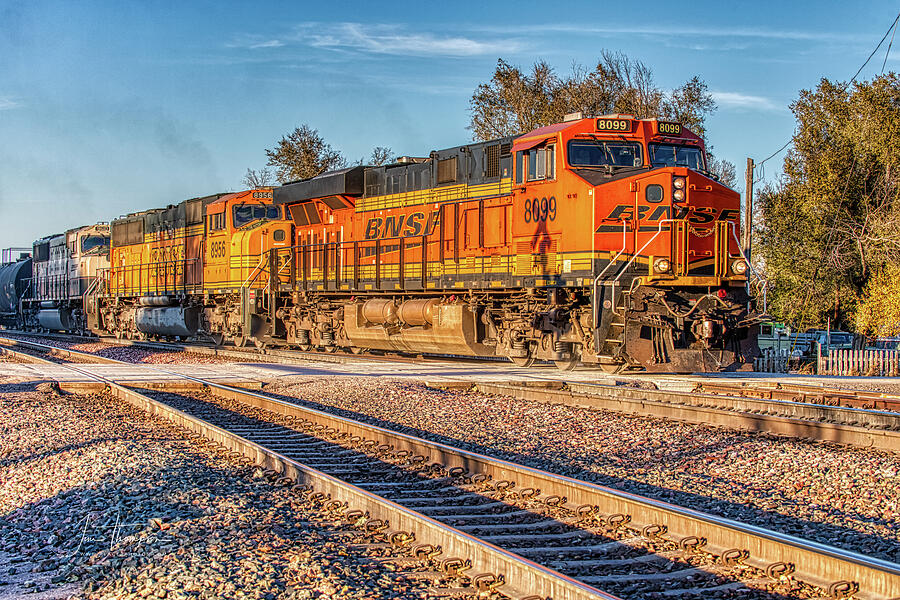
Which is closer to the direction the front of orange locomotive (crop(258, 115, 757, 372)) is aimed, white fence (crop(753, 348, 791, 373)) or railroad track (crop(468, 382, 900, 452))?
the railroad track

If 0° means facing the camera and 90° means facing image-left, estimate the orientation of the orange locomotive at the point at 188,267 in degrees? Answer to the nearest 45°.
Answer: approximately 315°

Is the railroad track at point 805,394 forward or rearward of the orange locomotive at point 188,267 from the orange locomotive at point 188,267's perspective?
forward

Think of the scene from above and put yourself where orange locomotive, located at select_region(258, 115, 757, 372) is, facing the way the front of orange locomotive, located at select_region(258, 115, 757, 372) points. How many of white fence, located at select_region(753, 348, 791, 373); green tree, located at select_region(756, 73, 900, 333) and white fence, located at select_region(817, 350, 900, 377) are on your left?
3

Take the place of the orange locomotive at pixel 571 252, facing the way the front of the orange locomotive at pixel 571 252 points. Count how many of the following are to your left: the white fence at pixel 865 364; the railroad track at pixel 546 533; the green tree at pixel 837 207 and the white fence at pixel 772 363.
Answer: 3

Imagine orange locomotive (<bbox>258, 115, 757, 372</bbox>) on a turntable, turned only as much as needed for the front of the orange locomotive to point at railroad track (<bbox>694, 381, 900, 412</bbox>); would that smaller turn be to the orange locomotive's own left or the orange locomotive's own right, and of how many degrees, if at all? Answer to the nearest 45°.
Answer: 0° — it already faces it

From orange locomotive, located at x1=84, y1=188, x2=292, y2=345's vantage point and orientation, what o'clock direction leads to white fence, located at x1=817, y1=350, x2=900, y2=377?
The white fence is roughly at 12 o'clock from the orange locomotive.

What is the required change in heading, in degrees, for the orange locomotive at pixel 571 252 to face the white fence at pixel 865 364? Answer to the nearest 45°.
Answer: approximately 90° to its left

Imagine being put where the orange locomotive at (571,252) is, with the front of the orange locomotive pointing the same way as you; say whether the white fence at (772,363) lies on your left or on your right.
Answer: on your left

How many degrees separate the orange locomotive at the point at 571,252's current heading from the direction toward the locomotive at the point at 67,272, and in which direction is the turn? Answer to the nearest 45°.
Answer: approximately 180°

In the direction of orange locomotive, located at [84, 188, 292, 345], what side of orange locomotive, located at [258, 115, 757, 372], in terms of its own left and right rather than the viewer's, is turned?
back

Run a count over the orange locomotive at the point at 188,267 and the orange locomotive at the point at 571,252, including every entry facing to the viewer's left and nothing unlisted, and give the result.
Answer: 0

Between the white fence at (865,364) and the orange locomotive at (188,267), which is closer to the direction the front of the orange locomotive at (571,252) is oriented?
the white fence

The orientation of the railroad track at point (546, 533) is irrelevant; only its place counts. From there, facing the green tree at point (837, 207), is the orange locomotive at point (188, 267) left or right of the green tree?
left

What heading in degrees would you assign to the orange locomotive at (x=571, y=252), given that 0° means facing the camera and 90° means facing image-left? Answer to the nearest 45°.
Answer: approximately 315°
